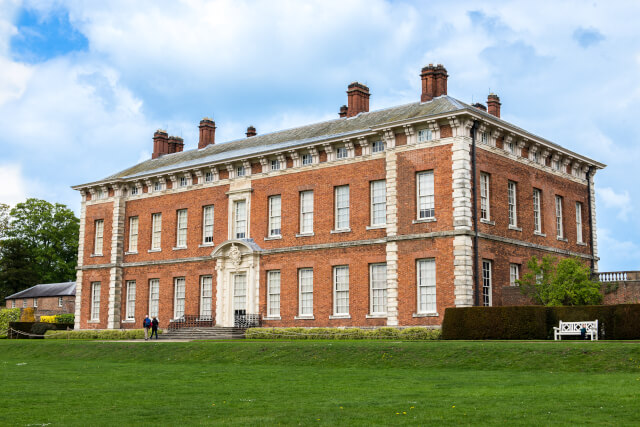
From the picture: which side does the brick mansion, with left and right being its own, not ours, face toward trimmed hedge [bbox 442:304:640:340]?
left

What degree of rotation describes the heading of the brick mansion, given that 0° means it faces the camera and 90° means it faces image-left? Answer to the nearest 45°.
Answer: approximately 45°

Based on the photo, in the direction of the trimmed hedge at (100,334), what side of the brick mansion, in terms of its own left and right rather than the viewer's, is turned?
right

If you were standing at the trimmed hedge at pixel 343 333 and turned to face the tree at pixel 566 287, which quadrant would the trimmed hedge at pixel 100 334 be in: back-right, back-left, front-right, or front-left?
back-left

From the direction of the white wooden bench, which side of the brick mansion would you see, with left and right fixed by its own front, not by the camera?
left
